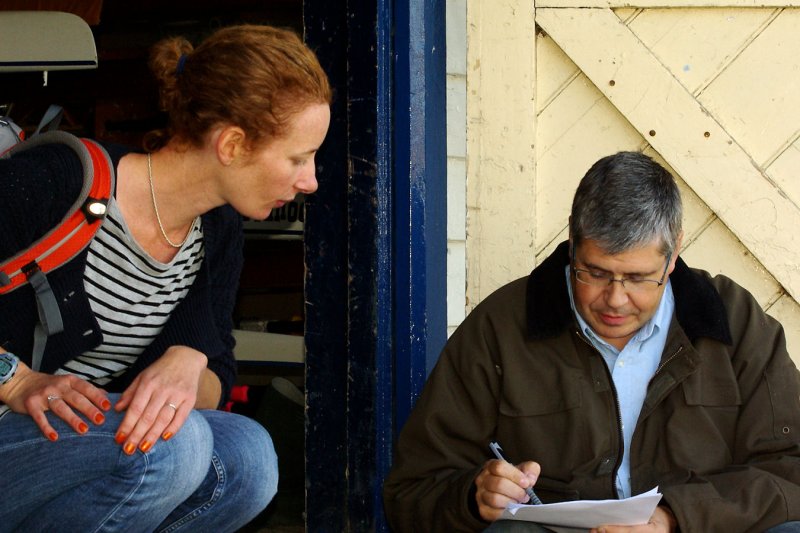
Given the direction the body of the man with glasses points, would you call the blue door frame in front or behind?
behind

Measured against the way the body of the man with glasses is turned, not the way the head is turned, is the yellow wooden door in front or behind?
behind

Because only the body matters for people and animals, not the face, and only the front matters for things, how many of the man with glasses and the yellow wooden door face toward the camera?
2

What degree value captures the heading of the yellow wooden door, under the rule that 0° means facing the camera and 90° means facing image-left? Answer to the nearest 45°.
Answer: approximately 0°

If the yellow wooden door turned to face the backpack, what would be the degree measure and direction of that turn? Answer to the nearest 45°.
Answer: approximately 45° to its right

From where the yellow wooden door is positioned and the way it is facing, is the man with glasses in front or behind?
in front

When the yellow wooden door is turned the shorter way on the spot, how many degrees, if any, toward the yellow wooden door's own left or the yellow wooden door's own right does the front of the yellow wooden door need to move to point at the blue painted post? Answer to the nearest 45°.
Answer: approximately 90° to the yellow wooden door's own right

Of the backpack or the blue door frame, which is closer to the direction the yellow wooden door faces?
the backpack

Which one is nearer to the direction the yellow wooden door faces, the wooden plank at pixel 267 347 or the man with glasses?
the man with glasses
